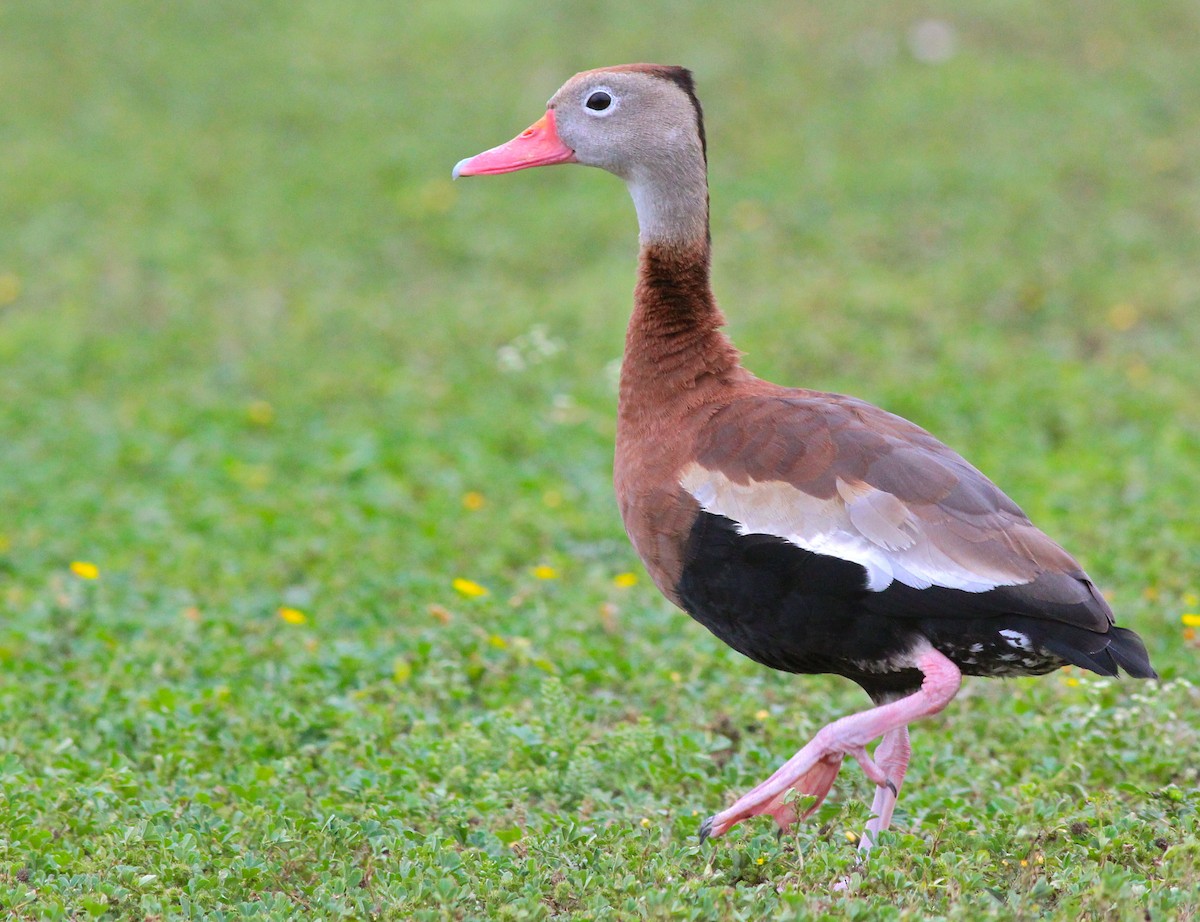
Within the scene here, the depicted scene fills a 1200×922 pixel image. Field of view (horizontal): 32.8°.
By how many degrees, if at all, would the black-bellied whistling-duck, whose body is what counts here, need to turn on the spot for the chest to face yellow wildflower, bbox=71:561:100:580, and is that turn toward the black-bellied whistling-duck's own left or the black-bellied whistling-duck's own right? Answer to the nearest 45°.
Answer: approximately 45° to the black-bellied whistling-duck's own right

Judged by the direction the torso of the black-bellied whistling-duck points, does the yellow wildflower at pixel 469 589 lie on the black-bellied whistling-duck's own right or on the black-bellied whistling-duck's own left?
on the black-bellied whistling-duck's own right

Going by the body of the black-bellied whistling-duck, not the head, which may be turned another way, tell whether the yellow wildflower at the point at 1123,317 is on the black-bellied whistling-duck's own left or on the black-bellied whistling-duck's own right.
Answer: on the black-bellied whistling-duck's own right

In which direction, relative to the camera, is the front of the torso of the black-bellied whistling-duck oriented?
to the viewer's left

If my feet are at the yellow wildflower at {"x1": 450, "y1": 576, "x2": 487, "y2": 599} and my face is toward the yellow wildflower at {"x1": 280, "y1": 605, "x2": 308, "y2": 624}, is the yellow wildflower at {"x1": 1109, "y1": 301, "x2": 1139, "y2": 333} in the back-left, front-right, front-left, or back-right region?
back-right

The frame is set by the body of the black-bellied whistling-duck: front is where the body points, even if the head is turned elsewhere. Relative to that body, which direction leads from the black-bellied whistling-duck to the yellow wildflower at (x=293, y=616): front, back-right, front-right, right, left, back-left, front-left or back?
front-right
